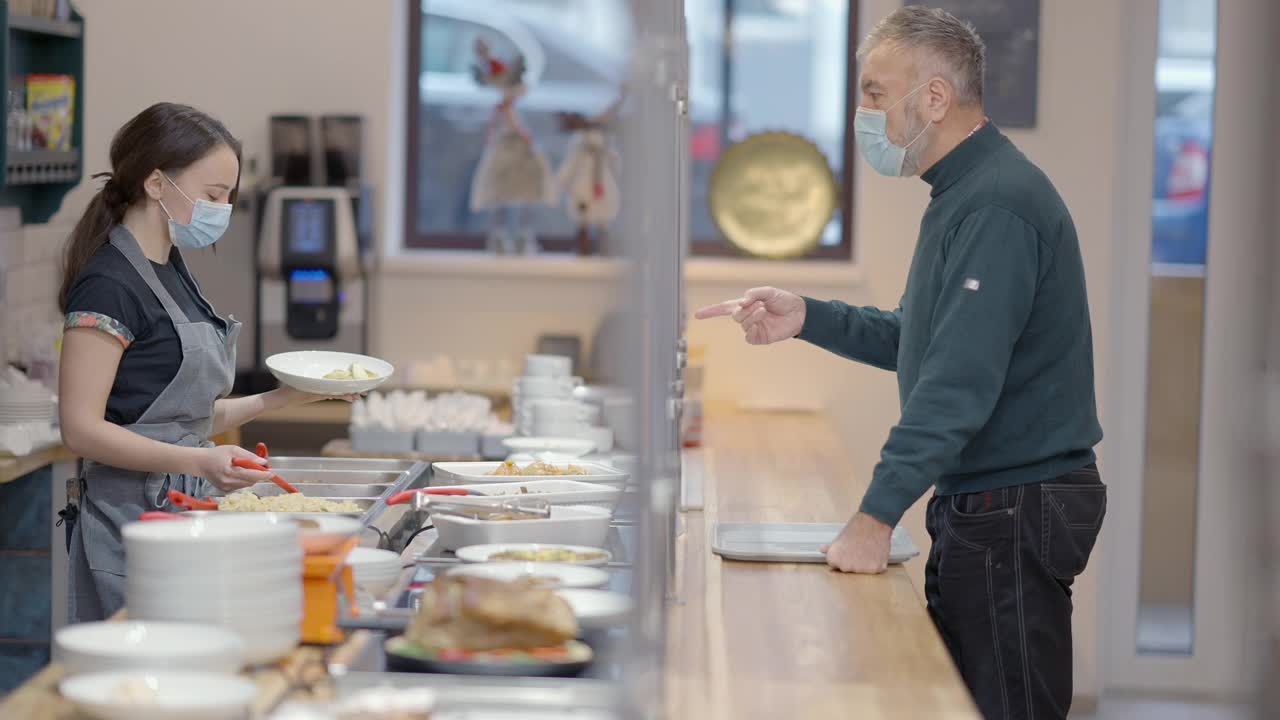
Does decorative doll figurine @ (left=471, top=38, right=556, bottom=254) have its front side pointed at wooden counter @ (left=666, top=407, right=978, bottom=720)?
yes

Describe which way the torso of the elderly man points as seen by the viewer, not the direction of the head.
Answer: to the viewer's left

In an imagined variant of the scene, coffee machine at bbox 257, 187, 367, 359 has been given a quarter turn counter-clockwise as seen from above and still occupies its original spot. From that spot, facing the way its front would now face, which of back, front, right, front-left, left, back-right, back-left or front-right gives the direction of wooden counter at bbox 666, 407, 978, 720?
right

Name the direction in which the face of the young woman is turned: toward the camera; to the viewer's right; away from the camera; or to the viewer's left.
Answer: to the viewer's right

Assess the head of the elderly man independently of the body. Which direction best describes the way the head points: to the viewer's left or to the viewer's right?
to the viewer's left

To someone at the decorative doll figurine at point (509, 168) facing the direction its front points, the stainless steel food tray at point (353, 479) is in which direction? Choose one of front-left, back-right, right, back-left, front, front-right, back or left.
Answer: front

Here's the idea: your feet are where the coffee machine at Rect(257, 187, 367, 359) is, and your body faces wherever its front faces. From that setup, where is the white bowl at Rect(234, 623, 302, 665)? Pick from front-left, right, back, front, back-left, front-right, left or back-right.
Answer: front

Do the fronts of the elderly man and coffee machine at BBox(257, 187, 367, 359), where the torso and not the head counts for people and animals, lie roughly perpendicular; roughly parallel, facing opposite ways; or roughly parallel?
roughly perpendicular

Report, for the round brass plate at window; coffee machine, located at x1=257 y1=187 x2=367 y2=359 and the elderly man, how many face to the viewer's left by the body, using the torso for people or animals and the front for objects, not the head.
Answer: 1

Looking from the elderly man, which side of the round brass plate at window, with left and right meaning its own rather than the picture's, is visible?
front

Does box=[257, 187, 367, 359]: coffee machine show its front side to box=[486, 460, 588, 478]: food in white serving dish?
yes

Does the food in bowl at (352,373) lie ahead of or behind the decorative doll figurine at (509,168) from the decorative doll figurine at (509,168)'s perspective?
ahead

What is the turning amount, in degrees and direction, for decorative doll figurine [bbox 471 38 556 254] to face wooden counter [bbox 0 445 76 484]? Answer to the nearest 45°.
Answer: approximately 45° to its right
